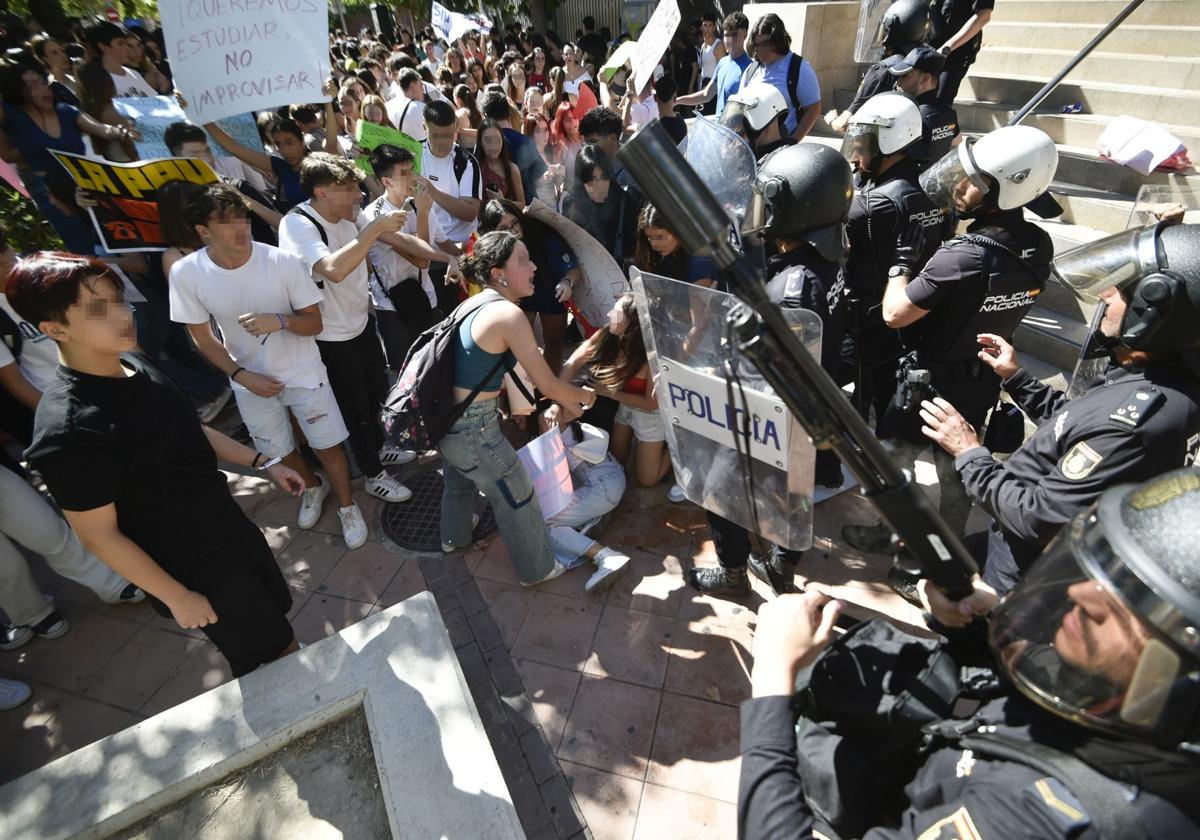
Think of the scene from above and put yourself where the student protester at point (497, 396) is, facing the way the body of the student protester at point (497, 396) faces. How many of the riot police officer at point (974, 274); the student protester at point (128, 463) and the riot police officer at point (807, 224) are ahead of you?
2

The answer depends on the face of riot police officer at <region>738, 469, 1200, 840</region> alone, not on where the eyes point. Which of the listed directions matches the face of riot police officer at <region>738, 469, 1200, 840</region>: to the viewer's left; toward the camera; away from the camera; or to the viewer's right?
to the viewer's left

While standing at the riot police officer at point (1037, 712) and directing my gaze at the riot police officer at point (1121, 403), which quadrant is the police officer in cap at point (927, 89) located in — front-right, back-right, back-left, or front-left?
front-left

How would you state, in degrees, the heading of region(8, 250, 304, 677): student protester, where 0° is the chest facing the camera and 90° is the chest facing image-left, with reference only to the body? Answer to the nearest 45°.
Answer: approximately 315°

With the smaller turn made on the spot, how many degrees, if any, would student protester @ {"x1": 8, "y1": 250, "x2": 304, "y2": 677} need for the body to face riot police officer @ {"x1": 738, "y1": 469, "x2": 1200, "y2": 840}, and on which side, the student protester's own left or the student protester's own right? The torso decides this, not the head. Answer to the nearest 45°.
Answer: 0° — they already face them

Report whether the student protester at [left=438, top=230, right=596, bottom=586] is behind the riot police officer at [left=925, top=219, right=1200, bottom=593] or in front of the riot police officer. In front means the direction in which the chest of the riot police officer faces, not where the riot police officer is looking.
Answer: in front

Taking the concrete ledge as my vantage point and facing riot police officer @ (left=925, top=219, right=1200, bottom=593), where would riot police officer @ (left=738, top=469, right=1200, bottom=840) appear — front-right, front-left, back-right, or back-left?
front-right

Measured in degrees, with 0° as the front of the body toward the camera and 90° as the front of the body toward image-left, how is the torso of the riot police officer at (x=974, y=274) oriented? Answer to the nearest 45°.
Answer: approximately 135°

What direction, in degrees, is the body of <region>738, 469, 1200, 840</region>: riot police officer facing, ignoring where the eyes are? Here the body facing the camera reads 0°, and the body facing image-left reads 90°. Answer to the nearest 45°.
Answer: approximately 90°

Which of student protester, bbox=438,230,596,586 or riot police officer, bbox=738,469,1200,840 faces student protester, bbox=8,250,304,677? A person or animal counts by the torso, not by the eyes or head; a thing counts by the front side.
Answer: the riot police officer

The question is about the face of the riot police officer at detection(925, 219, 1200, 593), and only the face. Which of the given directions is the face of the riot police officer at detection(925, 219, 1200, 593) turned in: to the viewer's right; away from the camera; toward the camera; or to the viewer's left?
to the viewer's left

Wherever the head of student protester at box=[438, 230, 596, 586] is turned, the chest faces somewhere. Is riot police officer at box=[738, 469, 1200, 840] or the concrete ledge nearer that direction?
the riot police officer

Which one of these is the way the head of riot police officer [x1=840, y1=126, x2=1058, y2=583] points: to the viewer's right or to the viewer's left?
to the viewer's left

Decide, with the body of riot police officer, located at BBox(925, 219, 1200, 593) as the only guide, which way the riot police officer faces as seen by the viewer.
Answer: to the viewer's left

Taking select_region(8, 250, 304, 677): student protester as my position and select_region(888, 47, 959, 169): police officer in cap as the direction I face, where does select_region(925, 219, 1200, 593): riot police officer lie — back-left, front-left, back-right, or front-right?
front-right

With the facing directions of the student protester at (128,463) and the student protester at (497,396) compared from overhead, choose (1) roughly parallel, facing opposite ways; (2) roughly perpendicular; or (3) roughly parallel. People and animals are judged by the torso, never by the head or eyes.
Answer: roughly parallel

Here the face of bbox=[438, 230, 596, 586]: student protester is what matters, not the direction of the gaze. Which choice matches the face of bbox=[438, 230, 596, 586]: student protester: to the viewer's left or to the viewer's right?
to the viewer's right

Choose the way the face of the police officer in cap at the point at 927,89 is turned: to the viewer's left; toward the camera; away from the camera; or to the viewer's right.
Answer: to the viewer's left
